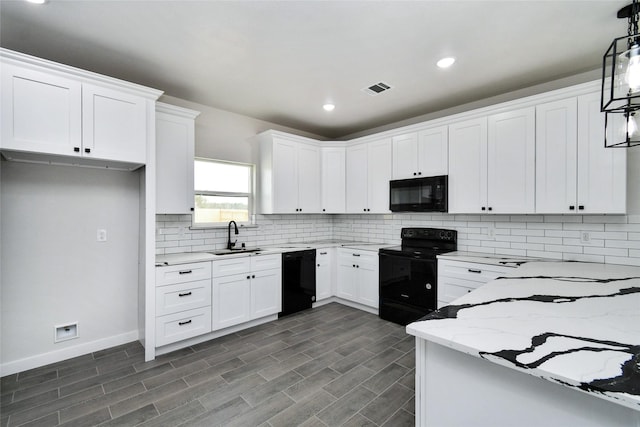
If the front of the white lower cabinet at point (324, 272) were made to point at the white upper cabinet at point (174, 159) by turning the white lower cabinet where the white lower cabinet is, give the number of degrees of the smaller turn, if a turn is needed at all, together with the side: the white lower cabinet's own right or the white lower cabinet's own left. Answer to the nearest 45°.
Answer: approximately 90° to the white lower cabinet's own right

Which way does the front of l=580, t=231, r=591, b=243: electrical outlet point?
toward the camera

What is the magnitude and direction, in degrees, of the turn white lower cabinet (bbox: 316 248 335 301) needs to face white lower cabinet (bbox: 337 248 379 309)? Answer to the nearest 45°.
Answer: approximately 45° to its left

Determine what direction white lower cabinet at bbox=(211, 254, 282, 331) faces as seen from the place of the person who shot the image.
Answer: facing the viewer and to the right of the viewer

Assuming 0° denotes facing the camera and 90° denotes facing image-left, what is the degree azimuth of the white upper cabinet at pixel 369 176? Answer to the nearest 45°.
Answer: approximately 45°

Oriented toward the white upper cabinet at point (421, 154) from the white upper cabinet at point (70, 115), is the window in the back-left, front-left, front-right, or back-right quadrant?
front-left

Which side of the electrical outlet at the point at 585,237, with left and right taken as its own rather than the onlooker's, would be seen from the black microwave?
right

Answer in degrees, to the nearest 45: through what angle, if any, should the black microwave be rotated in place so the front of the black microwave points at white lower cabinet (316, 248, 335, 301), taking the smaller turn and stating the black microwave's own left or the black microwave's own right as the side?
approximately 45° to the black microwave's own right

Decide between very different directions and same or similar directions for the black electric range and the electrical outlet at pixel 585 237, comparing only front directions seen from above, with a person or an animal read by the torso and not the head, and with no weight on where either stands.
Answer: same or similar directions
